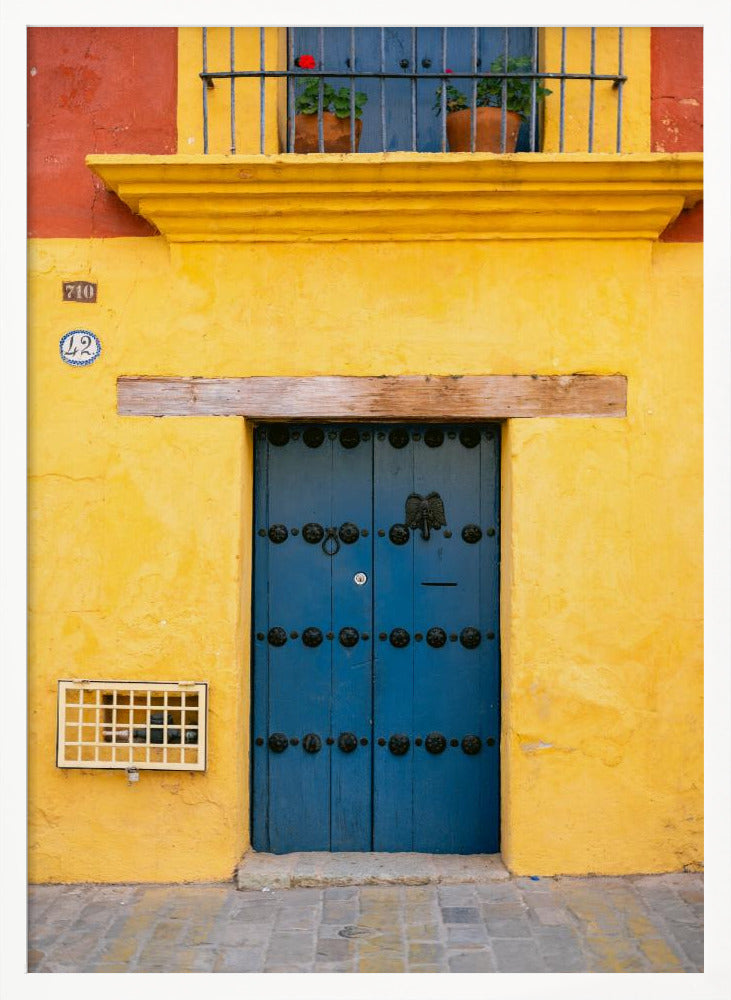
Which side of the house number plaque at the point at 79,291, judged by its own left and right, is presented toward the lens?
front

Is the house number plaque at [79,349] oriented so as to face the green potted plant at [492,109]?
no

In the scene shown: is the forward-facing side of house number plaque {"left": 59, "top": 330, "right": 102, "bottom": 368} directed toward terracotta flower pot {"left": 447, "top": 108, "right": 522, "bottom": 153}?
no

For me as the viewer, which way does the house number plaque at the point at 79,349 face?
facing the viewer

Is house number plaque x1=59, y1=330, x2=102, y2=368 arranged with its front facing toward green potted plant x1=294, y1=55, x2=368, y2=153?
no

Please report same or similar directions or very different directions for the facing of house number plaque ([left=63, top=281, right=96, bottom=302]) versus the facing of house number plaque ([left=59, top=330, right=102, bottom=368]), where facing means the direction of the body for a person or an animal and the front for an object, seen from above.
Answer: same or similar directions

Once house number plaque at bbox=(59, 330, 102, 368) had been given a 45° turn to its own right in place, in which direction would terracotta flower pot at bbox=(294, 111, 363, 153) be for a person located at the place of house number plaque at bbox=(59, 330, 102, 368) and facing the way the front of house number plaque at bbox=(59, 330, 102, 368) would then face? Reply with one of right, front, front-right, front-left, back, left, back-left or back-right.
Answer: back-left

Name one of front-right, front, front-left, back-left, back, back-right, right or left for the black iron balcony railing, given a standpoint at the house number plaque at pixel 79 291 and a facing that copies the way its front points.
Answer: left

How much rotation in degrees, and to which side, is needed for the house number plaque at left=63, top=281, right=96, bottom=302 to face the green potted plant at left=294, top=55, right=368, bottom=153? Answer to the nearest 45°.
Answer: approximately 90° to its left

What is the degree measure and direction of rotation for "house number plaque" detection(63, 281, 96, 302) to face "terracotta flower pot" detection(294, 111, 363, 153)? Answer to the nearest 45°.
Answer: approximately 90° to its left

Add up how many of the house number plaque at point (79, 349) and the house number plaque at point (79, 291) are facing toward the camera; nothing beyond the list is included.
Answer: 2

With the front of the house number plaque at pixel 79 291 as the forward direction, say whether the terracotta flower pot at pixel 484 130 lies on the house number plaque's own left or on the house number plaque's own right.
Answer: on the house number plaque's own left
